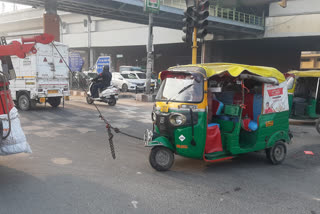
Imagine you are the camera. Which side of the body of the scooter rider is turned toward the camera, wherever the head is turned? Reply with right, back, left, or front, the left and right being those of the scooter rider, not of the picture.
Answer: left

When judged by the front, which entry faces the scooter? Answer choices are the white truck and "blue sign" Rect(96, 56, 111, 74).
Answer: the blue sign

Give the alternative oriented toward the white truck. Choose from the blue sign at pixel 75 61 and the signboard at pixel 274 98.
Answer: the blue sign

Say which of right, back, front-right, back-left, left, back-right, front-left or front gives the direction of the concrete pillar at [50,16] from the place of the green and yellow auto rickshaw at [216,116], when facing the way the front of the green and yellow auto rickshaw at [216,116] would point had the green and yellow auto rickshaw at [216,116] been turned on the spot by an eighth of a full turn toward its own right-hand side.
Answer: front-right

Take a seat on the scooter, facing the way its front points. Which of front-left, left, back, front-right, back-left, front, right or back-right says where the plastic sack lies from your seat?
left

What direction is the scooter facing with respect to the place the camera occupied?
facing to the left of the viewer

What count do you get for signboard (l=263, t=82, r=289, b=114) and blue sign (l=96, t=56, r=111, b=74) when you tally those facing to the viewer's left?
0

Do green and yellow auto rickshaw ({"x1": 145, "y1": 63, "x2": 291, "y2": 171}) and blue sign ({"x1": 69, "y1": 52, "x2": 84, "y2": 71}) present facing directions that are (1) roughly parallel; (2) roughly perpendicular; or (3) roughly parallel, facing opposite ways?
roughly perpendicular

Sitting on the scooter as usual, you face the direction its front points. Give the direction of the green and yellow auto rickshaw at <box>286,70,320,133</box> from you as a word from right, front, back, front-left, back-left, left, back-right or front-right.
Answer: back-left

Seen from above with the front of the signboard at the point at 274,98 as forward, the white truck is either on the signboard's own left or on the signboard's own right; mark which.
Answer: on the signboard's own right

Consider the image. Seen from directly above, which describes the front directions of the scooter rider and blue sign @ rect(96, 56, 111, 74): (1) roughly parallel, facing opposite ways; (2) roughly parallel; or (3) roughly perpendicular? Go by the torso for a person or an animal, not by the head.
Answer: roughly perpendicular
